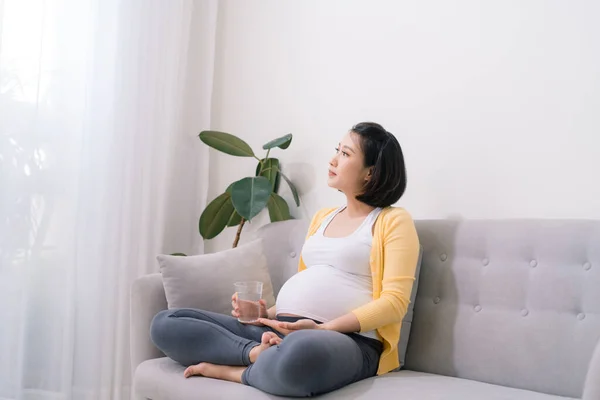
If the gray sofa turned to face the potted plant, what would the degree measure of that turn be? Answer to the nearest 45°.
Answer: approximately 90° to its right

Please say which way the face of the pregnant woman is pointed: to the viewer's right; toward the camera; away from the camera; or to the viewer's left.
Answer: to the viewer's left

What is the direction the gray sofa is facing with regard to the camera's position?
facing the viewer and to the left of the viewer

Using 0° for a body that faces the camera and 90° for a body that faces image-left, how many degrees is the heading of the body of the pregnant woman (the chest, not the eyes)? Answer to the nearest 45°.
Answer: approximately 45°

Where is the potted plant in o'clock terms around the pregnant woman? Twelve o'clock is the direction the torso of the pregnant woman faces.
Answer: The potted plant is roughly at 4 o'clock from the pregnant woman.
